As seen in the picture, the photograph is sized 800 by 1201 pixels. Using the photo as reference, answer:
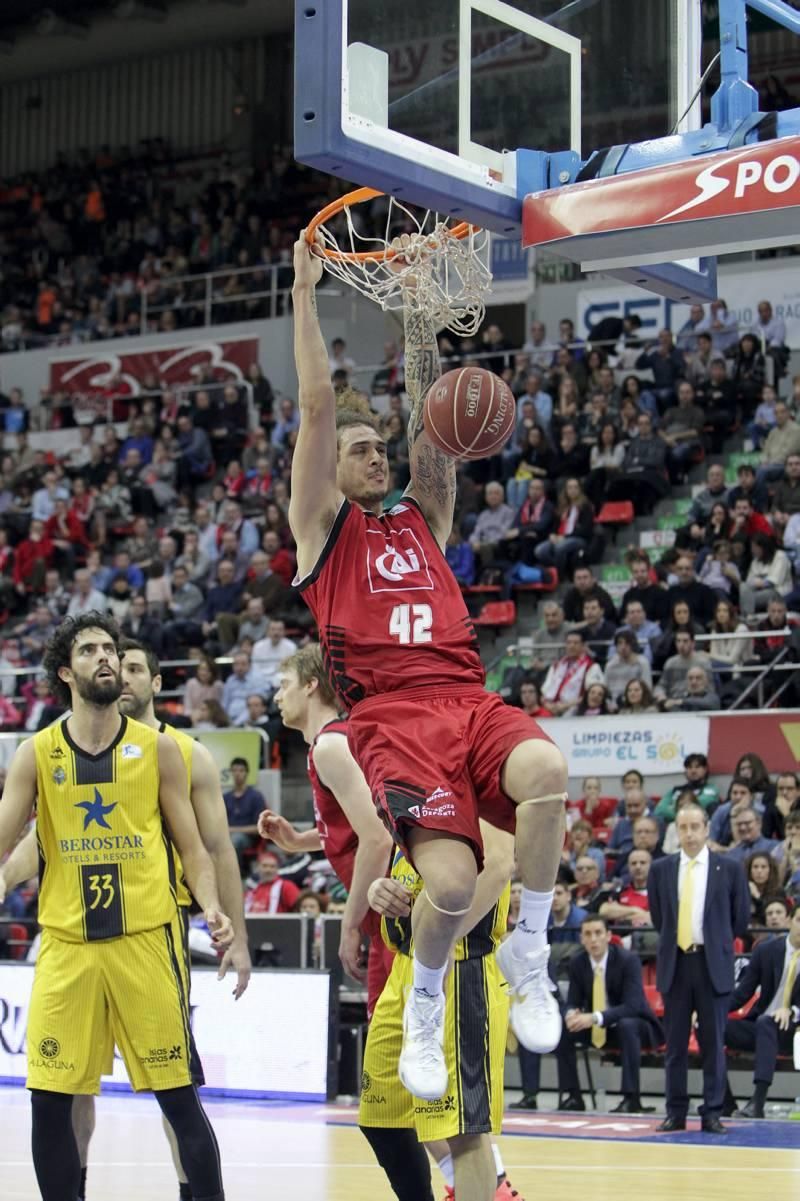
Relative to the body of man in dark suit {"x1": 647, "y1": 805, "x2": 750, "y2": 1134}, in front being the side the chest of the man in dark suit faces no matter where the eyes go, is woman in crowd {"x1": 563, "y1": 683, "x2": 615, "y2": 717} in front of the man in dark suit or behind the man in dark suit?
behind

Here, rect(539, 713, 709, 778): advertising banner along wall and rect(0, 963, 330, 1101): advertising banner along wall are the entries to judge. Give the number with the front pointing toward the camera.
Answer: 2

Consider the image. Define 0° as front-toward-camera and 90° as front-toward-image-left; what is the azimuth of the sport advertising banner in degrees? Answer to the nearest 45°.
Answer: approximately 0°

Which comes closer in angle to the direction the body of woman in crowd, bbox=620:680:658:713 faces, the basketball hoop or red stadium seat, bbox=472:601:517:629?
the basketball hoop

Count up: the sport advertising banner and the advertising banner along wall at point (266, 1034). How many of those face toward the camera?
2

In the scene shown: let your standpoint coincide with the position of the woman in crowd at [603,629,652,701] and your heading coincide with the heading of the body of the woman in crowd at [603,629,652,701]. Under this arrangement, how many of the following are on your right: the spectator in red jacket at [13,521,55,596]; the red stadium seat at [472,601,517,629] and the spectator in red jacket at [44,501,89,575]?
3

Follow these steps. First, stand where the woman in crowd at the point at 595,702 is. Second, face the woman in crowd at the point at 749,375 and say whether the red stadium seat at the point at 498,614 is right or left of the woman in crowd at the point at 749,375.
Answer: left

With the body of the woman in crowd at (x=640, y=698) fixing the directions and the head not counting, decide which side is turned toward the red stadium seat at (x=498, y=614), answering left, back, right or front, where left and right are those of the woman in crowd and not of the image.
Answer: right

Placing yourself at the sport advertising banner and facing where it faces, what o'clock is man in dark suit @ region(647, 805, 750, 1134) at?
The man in dark suit is roughly at 12 o'clock from the sport advertising banner.
